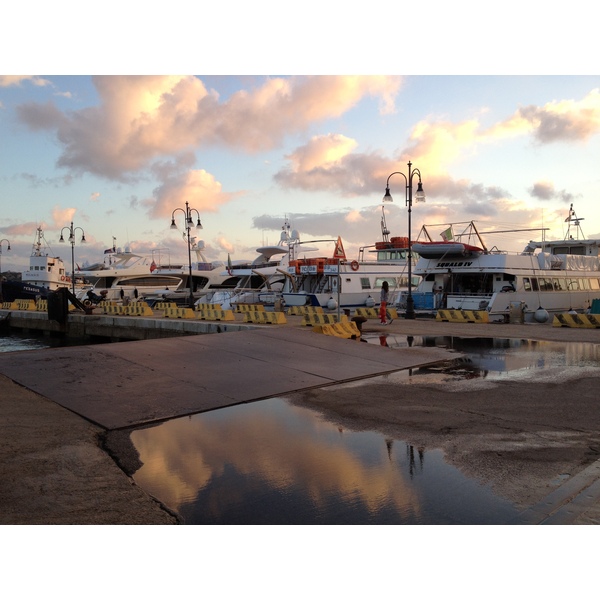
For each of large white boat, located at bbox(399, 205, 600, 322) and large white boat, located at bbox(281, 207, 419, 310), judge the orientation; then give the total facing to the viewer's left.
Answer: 0

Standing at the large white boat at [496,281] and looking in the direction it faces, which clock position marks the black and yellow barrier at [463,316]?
The black and yellow barrier is roughly at 5 o'clock from the large white boat.

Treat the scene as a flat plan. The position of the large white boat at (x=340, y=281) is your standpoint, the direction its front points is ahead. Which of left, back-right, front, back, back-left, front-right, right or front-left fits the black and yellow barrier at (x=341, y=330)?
back-right

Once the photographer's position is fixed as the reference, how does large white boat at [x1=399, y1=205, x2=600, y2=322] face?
facing away from the viewer and to the right of the viewer

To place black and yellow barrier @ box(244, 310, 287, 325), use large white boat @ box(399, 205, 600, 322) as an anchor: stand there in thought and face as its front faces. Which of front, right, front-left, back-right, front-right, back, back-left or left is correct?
back

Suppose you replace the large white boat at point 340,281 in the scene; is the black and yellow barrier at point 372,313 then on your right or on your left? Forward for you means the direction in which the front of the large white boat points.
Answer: on your right

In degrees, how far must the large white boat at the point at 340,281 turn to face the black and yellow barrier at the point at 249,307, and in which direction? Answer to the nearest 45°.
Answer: approximately 180°

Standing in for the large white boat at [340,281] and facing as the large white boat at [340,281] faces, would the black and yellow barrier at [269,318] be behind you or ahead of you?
behind

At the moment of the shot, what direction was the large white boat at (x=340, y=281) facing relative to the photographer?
facing away from the viewer and to the right of the viewer
